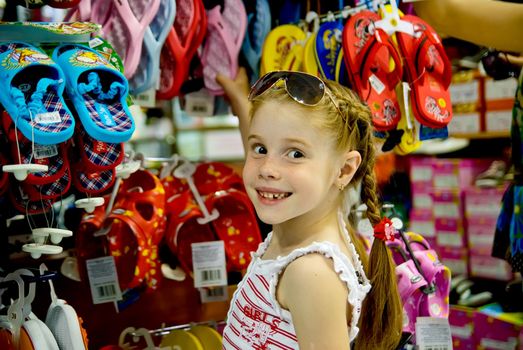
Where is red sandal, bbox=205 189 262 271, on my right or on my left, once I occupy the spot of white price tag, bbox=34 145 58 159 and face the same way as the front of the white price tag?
on my left

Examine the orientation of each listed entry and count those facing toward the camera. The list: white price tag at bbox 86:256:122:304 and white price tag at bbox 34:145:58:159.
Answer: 2

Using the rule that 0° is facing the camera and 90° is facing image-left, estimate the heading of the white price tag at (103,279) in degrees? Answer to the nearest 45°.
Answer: approximately 0°

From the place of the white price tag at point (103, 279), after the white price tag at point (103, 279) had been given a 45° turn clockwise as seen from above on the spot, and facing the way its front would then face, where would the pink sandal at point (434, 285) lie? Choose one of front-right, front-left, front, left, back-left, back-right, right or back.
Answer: back-left

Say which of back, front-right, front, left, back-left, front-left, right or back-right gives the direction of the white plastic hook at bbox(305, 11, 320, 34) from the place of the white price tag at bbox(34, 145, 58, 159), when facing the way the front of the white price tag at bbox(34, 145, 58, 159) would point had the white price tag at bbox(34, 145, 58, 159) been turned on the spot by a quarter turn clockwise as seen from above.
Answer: back-right

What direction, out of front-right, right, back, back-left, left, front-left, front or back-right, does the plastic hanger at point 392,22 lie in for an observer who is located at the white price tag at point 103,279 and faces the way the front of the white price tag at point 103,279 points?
left

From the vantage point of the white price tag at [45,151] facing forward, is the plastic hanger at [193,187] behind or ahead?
behind
